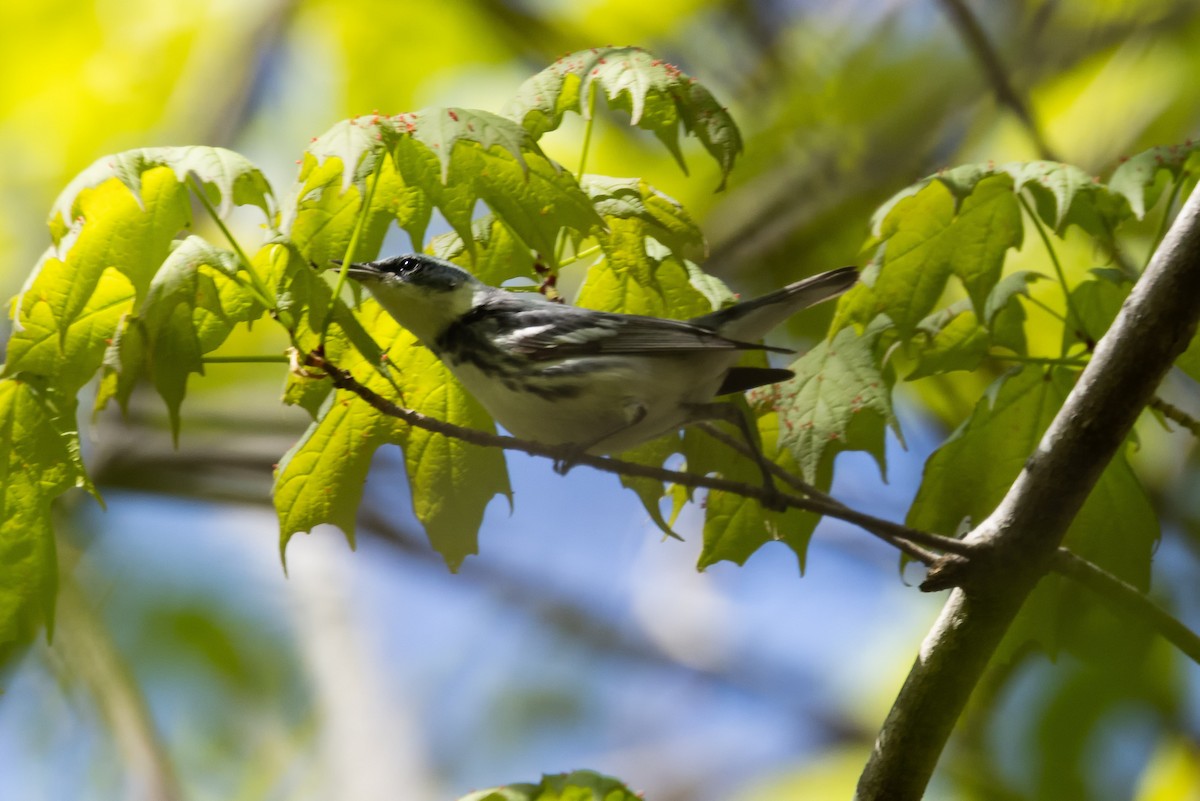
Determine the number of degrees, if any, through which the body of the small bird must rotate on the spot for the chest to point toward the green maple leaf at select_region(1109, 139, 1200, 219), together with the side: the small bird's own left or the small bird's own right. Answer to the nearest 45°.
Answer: approximately 135° to the small bird's own left

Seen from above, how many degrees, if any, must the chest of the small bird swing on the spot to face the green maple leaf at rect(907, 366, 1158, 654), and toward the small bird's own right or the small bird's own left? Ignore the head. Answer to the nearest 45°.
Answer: approximately 180°

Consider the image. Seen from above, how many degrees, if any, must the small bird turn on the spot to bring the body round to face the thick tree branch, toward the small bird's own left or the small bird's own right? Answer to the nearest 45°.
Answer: approximately 135° to the small bird's own left

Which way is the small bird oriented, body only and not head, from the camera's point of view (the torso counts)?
to the viewer's left

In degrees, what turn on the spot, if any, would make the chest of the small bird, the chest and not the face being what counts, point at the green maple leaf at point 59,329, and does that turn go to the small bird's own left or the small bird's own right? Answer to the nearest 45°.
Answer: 0° — it already faces it
